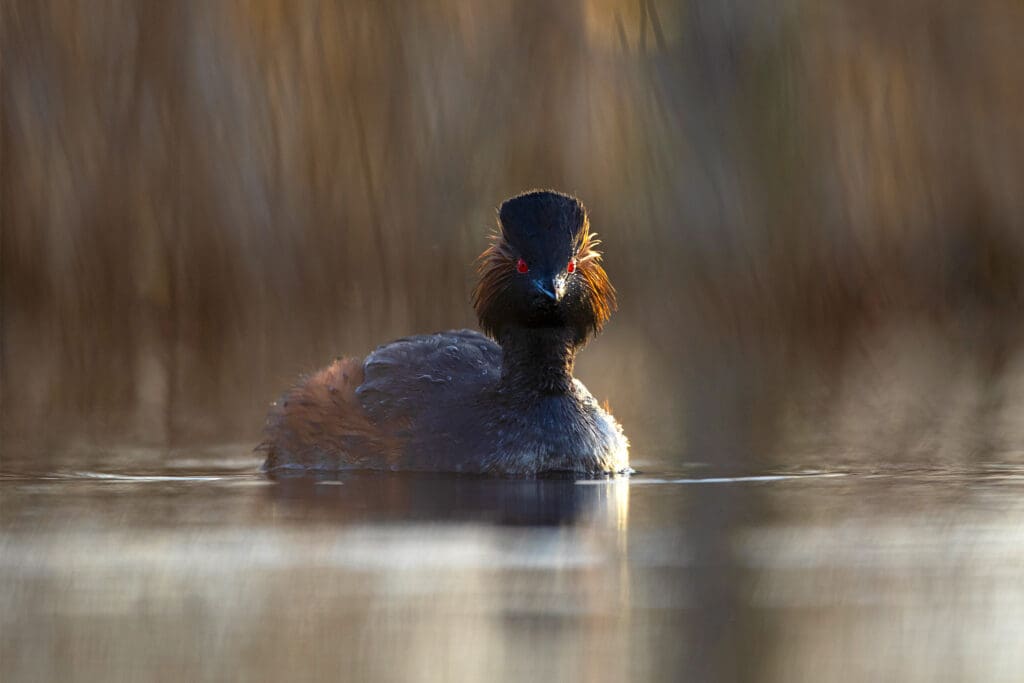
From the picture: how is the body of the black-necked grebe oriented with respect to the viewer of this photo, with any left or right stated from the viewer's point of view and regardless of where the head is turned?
facing the viewer and to the right of the viewer
